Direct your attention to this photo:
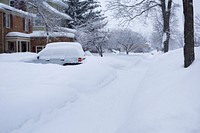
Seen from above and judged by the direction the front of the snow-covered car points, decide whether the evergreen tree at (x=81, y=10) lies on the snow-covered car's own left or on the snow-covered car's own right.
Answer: on the snow-covered car's own right

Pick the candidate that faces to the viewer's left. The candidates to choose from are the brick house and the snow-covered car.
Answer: the snow-covered car

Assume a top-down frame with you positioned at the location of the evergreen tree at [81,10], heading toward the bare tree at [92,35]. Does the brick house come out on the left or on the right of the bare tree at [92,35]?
right

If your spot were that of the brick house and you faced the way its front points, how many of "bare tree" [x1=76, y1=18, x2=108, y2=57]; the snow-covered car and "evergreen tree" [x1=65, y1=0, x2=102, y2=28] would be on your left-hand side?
2

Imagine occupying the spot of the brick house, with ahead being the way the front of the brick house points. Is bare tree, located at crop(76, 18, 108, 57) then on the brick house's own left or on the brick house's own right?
on the brick house's own left

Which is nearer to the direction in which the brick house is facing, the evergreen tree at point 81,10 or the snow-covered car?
the snow-covered car

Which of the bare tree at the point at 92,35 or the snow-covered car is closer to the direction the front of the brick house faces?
the snow-covered car

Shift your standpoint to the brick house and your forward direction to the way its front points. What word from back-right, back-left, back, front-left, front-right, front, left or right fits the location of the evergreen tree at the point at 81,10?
left

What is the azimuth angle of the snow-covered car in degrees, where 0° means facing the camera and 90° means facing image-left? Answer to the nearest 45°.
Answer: approximately 90°

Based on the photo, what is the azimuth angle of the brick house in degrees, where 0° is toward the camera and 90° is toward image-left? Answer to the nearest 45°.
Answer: approximately 315°

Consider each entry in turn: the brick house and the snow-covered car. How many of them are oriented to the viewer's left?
1

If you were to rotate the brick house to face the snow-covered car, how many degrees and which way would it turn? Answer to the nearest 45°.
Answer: approximately 45° to its right
